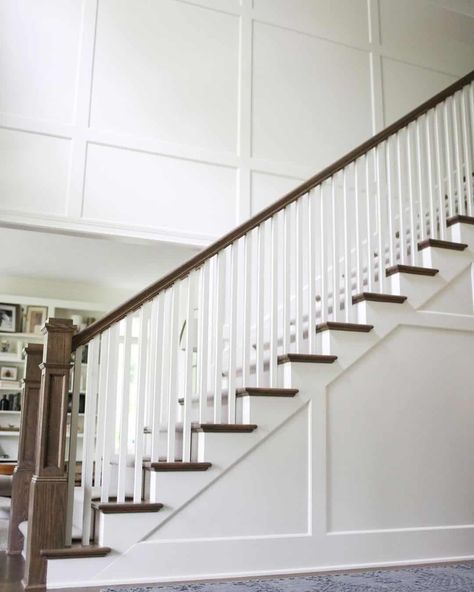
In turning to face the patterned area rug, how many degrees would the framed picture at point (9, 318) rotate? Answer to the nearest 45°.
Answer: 0° — it already faces it

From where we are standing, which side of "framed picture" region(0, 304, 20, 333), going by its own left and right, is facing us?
front

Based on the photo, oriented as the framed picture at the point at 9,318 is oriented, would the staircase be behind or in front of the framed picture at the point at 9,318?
in front
